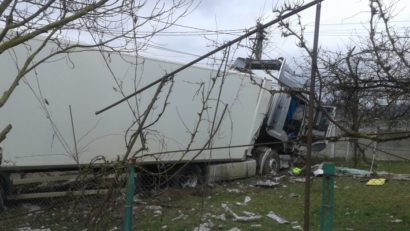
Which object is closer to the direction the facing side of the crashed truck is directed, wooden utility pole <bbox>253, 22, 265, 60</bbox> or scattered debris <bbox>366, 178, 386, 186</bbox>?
the scattered debris

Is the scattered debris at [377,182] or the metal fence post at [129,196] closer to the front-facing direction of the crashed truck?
the scattered debris

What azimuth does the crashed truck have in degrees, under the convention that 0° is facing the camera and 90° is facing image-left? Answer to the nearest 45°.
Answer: approximately 270°

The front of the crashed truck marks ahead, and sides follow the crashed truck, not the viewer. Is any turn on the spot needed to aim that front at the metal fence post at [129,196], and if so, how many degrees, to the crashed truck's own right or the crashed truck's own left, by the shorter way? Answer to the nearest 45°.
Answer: approximately 90° to the crashed truck's own right
